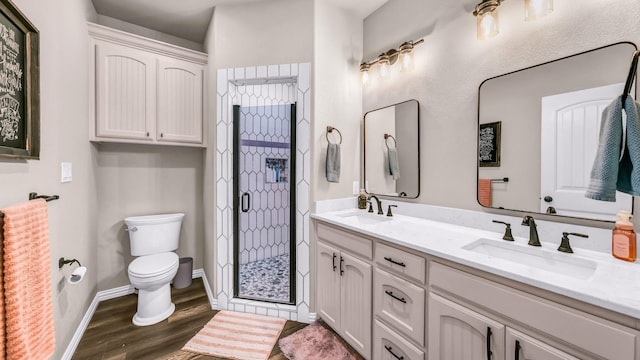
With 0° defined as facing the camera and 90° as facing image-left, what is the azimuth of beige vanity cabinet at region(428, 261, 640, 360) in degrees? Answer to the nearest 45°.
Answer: approximately 45°

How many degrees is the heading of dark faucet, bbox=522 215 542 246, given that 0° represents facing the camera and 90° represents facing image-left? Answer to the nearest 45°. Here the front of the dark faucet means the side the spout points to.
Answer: approximately 45°

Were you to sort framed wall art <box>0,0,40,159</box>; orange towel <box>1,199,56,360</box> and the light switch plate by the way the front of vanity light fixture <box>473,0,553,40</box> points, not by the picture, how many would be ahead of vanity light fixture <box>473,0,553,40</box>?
3

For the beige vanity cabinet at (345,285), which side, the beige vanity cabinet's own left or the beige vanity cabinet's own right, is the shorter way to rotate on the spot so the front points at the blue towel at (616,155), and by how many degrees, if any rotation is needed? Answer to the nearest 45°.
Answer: approximately 90° to the beige vanity cabinet's own left

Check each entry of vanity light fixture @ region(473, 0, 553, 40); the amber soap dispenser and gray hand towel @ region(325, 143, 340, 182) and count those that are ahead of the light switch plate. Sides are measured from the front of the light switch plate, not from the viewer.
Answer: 3

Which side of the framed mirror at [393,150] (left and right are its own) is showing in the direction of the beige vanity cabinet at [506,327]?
left

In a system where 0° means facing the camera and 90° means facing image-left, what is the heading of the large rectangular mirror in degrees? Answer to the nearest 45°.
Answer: approximately 45°

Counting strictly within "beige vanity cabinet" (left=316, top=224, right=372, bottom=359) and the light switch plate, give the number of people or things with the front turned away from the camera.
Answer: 0

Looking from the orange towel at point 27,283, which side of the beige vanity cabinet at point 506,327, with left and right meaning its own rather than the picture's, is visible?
front

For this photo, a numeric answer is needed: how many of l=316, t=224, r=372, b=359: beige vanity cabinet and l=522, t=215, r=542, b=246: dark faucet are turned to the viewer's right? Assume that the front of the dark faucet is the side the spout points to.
0

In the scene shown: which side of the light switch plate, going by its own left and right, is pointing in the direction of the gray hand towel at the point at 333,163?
front

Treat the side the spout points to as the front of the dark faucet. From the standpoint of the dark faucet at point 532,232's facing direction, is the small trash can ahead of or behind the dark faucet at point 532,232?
ahead

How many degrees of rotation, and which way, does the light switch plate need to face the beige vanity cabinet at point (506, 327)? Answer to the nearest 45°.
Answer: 0° — it already faces it

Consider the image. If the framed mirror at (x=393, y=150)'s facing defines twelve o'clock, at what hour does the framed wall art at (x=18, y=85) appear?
The framed wall art is roughly at 12 o'clock from the framed mirror.

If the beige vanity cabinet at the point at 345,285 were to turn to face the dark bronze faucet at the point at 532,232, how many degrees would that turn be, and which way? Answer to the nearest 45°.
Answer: approximately 135° to its left

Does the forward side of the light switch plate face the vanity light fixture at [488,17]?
yes
